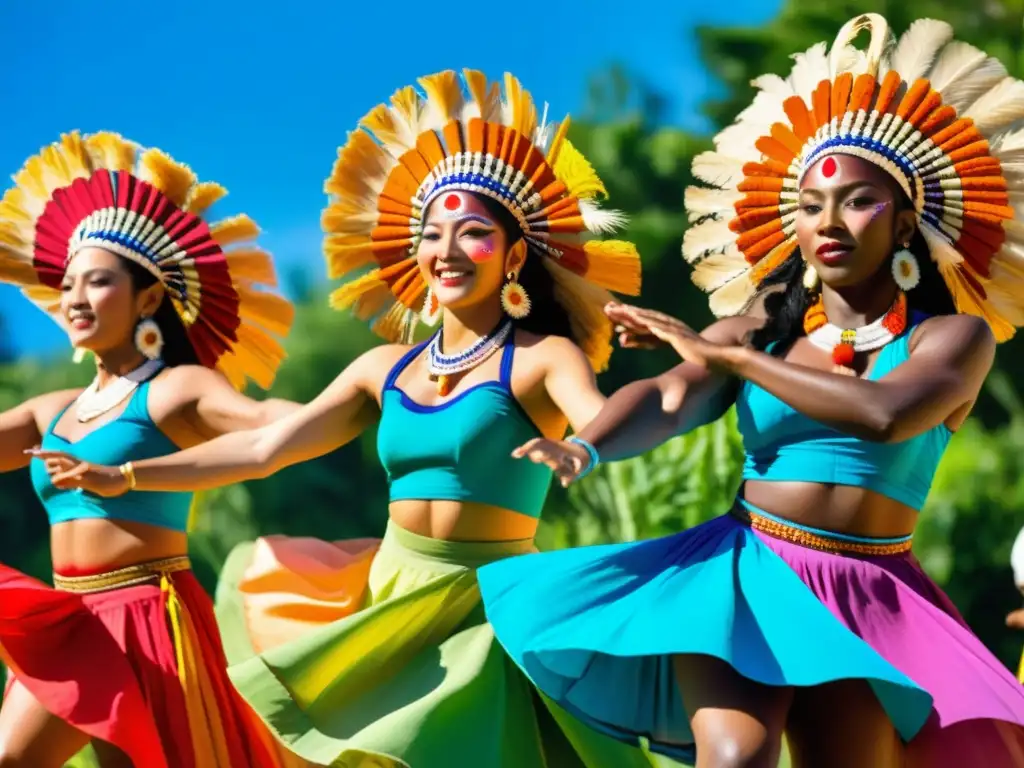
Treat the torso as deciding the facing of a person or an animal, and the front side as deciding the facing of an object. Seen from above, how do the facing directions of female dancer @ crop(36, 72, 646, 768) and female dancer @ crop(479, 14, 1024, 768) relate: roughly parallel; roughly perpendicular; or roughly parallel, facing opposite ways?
roughly parallel

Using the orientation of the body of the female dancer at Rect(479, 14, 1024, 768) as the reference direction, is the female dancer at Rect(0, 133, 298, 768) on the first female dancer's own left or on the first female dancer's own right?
on the first female dancer's own right

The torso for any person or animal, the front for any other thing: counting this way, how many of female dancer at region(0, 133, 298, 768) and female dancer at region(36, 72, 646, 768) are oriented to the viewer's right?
0

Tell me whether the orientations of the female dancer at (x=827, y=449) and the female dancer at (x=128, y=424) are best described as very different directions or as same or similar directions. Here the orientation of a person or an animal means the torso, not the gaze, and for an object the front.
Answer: same or similar directions

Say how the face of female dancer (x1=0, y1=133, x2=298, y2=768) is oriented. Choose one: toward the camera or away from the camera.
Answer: toward the camera

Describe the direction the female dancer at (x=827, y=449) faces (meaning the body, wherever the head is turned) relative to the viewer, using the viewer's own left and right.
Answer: facing the viewer and to the left of the viewer

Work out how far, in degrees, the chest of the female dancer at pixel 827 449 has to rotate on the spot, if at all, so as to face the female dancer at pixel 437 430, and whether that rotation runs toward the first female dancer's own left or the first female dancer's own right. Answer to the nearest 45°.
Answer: approximately 90° to the first female dancer's own right

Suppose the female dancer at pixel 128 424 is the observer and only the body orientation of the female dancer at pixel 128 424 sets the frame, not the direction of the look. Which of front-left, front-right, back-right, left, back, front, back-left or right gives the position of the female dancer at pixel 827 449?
left

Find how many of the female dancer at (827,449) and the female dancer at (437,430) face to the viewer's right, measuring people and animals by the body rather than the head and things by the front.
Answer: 0

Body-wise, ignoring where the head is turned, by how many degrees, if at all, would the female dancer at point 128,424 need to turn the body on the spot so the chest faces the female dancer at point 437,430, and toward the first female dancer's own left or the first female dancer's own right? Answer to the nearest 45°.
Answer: approximately 90° to the first female dancer's own left
